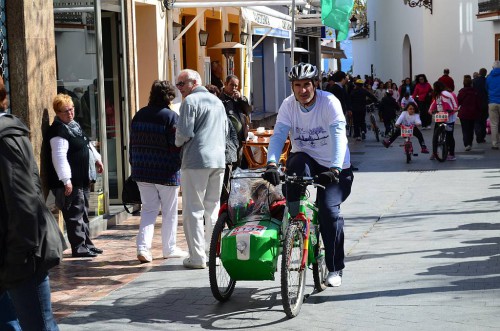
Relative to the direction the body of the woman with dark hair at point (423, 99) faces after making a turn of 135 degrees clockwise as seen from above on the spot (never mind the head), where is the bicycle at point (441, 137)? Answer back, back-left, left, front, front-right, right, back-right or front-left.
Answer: back-left

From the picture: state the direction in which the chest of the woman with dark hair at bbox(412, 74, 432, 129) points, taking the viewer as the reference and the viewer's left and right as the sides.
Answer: facing the viewer

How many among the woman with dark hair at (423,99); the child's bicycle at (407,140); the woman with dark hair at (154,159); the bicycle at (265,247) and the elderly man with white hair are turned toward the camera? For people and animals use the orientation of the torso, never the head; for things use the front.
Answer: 3

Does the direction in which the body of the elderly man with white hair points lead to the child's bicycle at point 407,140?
no

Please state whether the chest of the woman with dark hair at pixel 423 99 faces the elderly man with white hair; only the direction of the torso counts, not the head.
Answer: yes

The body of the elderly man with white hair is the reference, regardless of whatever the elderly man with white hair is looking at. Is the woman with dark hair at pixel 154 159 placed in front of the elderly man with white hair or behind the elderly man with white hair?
in front

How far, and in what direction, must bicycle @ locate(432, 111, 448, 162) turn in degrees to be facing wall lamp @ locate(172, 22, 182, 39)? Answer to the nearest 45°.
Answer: approximately 45° to its right

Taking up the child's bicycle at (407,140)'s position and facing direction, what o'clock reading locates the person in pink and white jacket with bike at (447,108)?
The person in pink and white jacket with bike is roughly at 8 o'clock from the child's bicycle.

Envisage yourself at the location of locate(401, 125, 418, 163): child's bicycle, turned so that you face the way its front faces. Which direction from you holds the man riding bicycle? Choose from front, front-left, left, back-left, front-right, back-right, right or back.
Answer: front

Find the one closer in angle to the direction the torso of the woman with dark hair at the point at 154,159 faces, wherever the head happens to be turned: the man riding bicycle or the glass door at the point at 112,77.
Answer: the glass door

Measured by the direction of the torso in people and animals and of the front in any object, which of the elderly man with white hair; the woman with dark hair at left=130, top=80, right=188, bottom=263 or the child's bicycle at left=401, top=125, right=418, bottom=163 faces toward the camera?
the child's bicycle

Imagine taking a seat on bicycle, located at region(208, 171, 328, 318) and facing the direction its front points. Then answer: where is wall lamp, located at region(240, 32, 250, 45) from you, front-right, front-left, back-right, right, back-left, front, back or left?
back

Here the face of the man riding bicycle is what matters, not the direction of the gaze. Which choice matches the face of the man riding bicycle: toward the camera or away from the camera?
toward the camera

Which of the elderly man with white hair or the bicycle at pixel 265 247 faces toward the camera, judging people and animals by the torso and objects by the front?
the bicycle

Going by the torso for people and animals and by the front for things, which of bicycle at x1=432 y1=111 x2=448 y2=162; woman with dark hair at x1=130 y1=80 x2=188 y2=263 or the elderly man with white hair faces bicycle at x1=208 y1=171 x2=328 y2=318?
bicycle at x1=432 y1=111 x2=448 y2=162

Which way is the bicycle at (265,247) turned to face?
toward the camera

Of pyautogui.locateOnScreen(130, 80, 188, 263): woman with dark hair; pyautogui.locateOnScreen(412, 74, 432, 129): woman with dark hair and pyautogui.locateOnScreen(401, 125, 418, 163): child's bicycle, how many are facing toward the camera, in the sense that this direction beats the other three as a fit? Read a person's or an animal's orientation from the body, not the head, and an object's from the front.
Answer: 2

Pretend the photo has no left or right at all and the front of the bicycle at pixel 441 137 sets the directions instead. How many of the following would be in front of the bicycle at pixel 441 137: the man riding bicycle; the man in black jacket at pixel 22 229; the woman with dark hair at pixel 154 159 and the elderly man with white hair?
4

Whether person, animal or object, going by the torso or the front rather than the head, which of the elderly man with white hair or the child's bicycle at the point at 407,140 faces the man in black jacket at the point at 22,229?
the child's bicycle

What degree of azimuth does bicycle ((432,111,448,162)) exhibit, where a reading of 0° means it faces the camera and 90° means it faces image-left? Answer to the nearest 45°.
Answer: approximately 0°
